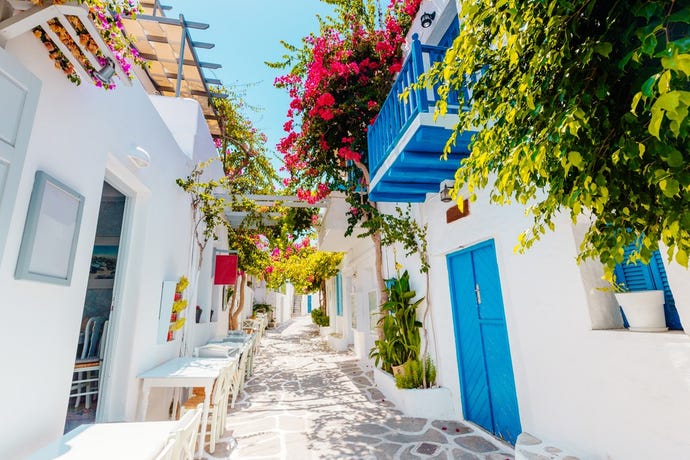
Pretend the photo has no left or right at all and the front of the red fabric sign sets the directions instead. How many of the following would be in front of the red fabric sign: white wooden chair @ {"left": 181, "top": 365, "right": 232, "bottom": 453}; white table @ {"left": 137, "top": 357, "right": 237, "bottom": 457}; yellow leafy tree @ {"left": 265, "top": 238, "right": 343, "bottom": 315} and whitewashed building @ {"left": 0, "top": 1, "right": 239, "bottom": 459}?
3

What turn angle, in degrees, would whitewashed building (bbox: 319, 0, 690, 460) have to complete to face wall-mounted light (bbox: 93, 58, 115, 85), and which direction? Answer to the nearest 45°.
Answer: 0° — it already faces it

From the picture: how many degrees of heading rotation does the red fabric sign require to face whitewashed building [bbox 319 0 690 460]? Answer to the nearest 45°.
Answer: approximately 45° to its left

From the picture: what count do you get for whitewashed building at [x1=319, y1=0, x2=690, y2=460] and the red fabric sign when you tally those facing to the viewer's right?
0

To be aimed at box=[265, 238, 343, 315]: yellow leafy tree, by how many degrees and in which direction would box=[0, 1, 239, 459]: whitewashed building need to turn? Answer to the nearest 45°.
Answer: approximately 90° to its left

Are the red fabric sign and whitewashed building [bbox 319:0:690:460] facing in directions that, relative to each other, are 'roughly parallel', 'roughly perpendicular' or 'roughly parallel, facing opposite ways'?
roughly perpendicular

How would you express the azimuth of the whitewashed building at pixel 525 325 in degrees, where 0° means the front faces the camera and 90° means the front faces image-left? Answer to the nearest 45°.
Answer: approximately 45°

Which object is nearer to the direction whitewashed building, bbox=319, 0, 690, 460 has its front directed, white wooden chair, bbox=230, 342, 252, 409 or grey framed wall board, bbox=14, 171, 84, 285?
the grey framed wall board

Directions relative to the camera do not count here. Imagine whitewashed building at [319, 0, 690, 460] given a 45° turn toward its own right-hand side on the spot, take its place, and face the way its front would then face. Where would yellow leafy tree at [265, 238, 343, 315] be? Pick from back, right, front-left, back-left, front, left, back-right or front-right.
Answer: front-right

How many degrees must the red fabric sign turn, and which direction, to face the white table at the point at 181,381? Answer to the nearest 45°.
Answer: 0° — it already faces it

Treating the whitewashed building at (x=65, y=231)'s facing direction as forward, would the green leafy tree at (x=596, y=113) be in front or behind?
in front

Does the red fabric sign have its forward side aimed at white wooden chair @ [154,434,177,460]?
yes

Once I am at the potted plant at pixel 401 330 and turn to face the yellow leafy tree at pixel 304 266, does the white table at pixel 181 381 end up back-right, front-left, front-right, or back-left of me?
back-left
